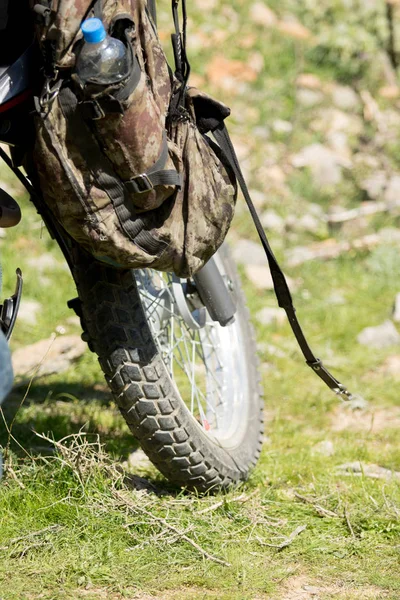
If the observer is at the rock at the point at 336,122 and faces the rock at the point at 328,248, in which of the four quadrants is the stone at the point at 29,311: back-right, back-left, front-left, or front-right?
front-right

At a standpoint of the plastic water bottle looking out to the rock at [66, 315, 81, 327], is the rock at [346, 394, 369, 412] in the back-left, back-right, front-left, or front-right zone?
front-right

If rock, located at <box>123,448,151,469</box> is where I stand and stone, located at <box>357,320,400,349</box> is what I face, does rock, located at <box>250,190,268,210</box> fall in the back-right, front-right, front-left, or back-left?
front-left

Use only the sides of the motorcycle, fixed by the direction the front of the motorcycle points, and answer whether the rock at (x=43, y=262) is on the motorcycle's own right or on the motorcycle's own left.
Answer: on the motorcycle's own left

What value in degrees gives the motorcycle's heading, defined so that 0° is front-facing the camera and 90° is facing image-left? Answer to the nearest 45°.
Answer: approximately 225°

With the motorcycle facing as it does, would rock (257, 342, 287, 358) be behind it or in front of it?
in front

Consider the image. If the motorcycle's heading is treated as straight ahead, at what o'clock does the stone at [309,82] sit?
The stone is roughly at 11 o'clock from the motorcycle.

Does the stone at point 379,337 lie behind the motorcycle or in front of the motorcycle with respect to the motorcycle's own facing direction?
in front

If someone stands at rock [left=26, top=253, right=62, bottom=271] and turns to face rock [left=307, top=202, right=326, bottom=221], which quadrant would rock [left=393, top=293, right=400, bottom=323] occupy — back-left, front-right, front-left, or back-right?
front-right
